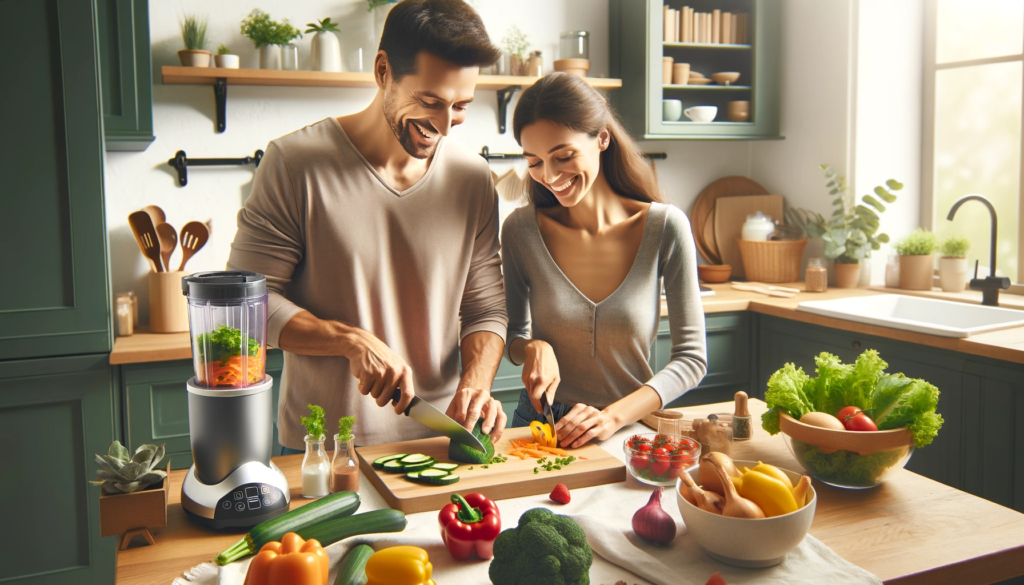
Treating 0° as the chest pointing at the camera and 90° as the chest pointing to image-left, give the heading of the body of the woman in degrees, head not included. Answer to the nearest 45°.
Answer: approximately 0°

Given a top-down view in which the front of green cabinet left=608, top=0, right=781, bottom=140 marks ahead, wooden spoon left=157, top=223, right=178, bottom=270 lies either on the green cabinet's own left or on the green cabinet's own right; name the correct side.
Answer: on the green cabinet's own right

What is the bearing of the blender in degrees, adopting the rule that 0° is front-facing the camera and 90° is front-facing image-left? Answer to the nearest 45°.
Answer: approximately 315°

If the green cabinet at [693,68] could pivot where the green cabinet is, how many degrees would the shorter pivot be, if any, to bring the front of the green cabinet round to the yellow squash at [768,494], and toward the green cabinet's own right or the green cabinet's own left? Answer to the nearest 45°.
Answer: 0° — it already faces it

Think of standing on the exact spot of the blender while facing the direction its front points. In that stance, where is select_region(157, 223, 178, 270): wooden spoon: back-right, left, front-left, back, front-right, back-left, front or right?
back-left

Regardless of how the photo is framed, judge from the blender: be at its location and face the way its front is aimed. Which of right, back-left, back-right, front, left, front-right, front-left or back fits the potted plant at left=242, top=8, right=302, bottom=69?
back-left

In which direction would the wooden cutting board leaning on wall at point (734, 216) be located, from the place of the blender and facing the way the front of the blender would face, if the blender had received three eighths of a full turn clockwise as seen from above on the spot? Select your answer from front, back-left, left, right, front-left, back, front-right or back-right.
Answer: back-right

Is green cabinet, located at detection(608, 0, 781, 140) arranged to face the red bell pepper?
yes

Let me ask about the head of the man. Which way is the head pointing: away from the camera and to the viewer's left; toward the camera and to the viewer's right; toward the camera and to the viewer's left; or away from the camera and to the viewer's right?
toward the camera and to the viewer's right
